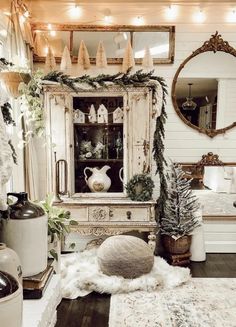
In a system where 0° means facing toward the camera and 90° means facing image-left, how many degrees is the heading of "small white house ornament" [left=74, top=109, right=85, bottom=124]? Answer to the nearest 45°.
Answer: approximately 0°

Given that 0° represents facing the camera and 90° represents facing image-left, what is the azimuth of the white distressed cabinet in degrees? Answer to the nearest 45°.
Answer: approximately 0°
